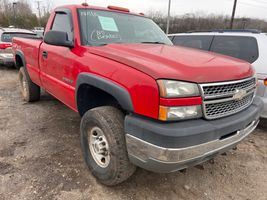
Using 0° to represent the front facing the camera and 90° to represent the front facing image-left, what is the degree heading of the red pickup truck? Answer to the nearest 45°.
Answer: approximately 315°

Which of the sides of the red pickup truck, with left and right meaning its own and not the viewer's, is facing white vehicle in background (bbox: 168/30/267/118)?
left
